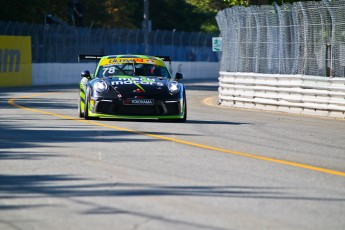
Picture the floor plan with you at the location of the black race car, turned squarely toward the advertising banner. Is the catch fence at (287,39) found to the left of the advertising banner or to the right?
right

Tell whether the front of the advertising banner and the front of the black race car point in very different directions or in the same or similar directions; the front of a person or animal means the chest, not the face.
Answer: same or similar directions

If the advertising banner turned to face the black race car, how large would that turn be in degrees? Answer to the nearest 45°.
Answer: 0° — it already faces it

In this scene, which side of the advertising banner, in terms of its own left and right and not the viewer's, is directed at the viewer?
front

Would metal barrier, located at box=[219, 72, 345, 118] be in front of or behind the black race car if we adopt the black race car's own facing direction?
behind

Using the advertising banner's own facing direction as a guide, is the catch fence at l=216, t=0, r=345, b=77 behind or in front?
in front

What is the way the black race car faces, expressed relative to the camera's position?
facing the viewer

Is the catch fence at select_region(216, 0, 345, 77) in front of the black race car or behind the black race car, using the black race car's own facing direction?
behind

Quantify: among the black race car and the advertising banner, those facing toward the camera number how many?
2
